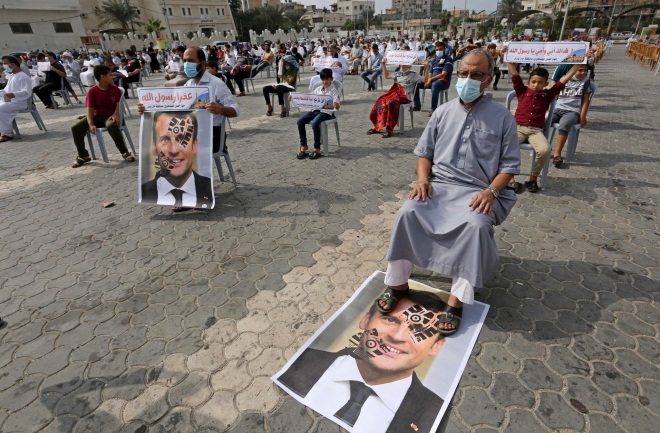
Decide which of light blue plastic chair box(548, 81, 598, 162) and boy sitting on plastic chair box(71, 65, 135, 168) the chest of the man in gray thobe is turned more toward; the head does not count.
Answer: the boy sitting on plastic chair

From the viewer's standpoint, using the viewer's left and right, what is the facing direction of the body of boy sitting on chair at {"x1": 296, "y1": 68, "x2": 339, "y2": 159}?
facing the viewer and to the left of the viewer

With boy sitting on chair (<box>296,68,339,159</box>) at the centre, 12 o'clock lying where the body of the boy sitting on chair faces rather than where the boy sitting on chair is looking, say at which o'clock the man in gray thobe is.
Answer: The man in gray thobe is roughly at 10 o'clock from the boy sitting on chair.

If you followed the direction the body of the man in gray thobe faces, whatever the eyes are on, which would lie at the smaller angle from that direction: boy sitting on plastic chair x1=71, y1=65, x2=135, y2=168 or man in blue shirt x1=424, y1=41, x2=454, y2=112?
the boy sitting on plastic chair

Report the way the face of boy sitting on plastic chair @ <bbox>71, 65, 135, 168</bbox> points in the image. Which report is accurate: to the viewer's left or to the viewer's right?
to the viewer's right

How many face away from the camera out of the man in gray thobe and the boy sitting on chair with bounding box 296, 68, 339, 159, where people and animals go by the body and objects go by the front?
0

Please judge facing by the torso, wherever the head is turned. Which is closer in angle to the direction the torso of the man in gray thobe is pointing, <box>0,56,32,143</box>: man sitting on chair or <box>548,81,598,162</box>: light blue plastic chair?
the man sitting on chair

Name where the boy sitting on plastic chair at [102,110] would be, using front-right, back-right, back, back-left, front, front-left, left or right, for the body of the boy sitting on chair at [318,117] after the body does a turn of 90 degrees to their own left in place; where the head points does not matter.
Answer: back-right

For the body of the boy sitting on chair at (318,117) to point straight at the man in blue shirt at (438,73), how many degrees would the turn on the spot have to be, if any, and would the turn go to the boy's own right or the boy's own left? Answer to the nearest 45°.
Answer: approximately 180°

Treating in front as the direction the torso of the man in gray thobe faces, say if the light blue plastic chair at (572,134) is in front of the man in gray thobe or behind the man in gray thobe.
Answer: behind

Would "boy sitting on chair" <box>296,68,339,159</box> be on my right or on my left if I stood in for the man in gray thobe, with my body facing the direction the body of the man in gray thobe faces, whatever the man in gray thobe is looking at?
on my right
